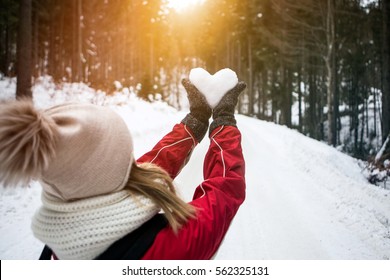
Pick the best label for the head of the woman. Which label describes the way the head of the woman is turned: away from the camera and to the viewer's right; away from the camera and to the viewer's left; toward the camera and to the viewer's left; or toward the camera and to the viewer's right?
away from the camera and to the viewer's right

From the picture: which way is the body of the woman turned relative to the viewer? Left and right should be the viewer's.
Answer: facing away from the viewer and to the right of the viewer
